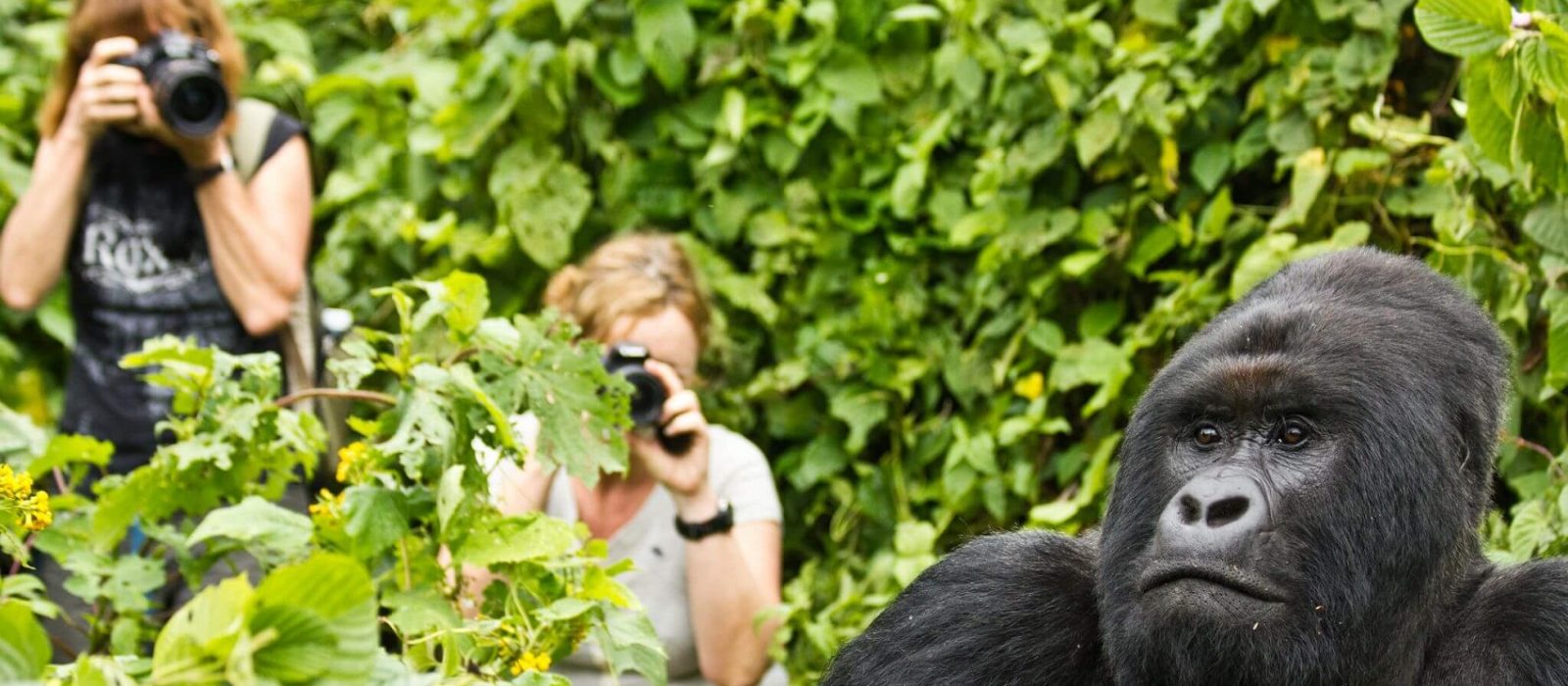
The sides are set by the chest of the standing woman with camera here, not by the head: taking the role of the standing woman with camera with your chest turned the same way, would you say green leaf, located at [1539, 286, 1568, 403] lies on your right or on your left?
on your left

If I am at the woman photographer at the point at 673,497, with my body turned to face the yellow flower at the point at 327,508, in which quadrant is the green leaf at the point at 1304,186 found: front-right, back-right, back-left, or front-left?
back-left

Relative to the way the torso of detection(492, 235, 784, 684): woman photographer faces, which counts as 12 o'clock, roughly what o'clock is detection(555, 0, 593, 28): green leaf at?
The green leaf is roughly at 6 o'clock from the woman photographer.

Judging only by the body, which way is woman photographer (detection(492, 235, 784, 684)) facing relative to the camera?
toward the camera

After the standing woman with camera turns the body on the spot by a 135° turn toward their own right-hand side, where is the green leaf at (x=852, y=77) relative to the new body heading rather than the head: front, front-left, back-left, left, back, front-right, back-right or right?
back-right

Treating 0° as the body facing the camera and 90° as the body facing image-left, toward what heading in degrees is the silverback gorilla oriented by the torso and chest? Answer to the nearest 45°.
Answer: approximately 45°

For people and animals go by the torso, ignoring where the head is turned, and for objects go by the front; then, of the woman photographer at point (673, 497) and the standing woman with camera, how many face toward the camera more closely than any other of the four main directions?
2

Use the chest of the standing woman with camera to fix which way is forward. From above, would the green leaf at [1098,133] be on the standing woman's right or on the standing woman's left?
on the standing woman's left

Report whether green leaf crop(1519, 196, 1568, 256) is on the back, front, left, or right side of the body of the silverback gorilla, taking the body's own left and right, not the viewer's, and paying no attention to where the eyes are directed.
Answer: back

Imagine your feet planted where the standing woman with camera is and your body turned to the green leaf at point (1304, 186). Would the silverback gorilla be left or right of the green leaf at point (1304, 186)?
right
